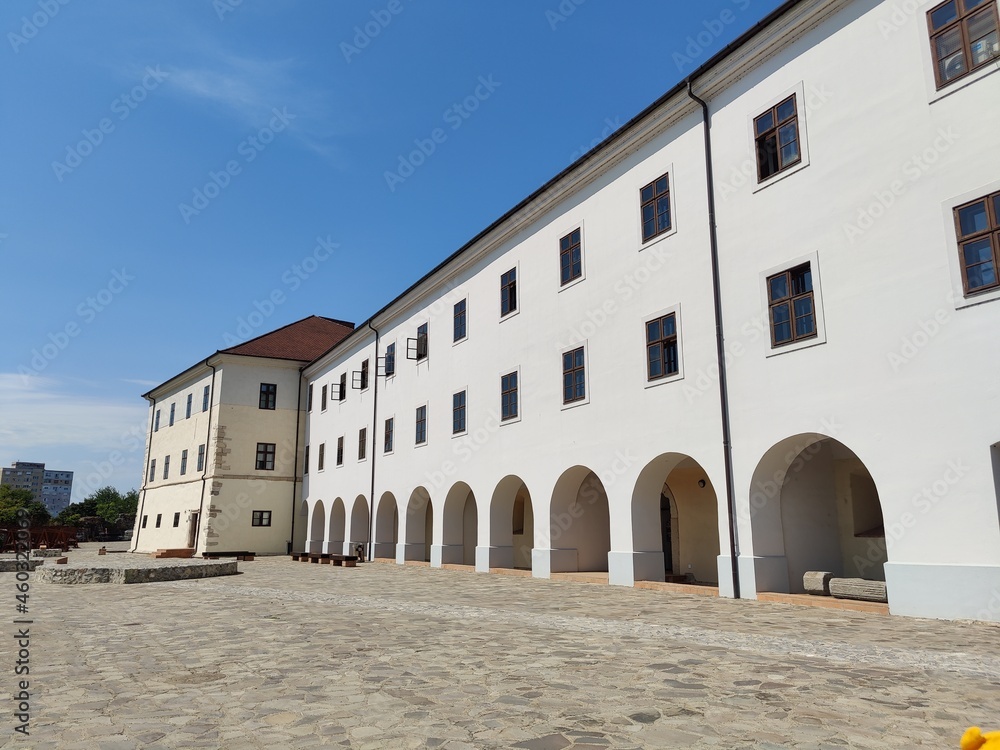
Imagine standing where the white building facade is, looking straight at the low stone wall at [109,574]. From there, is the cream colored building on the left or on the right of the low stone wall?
right

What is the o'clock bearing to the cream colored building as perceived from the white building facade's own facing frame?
The cream colored building is roughly at 3 o'clock from the white building facade.

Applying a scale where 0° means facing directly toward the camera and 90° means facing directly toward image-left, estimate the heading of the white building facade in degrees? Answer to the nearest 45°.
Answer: approximately 45°

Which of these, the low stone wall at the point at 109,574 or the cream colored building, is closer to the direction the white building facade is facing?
the low stone wall

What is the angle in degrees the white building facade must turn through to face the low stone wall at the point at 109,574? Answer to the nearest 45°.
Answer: approximately 45° to its right

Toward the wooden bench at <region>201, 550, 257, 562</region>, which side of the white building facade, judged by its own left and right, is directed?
right
